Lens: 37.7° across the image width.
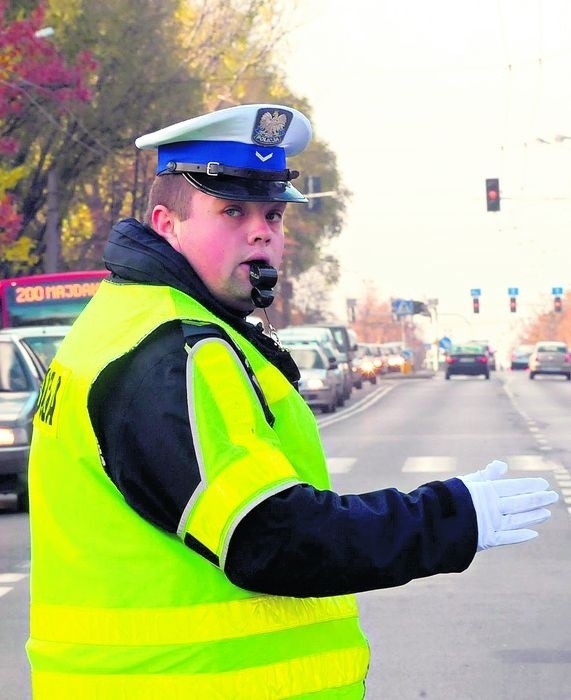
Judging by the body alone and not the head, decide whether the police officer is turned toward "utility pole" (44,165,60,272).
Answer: no

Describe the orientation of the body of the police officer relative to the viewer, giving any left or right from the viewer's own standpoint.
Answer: facing to the right of the viewer

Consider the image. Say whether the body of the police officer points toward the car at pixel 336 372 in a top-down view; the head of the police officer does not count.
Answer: no

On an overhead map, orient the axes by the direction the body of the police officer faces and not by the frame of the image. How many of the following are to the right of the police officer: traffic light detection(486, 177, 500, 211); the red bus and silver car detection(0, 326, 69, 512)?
0

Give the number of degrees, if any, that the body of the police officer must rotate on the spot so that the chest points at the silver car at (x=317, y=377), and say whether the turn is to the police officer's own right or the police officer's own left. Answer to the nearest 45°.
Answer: approximately 90° to the police officer's own left

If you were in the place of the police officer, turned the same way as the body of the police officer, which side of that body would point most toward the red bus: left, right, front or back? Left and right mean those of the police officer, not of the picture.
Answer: left

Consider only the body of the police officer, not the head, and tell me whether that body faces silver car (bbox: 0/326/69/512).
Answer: no

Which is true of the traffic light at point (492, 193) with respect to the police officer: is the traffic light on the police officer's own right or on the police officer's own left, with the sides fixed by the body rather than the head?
on the police officer's own left
